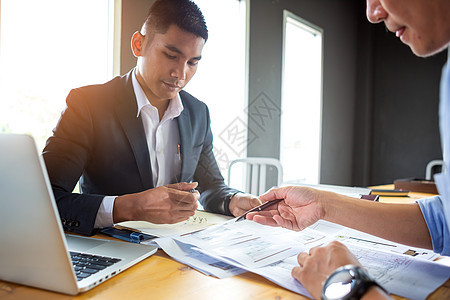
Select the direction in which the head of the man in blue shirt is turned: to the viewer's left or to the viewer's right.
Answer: to the viewer's left

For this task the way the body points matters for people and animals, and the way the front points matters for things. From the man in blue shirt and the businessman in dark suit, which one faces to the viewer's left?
the man in blue shirt

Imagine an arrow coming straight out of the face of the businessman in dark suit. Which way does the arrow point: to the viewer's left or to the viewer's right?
to the viewer's right

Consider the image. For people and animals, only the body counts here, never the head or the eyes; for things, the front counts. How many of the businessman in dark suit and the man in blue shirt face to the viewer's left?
1

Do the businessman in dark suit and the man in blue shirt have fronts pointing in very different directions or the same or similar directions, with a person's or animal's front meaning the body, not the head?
very different directions

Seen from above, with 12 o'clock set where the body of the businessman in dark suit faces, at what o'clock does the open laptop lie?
The open laptop is roughly at 2 o'clock from the businessman in dark suit.

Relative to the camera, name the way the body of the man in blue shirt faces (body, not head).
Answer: to the viewer's left

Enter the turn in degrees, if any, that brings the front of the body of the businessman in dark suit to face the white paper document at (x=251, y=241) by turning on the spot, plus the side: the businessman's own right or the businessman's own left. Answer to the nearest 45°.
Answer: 0° — they already face it

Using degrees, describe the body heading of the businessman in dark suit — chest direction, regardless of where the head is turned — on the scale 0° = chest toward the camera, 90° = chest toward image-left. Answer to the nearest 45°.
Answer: approximately 315°

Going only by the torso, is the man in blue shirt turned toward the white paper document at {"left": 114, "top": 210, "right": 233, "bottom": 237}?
yes
